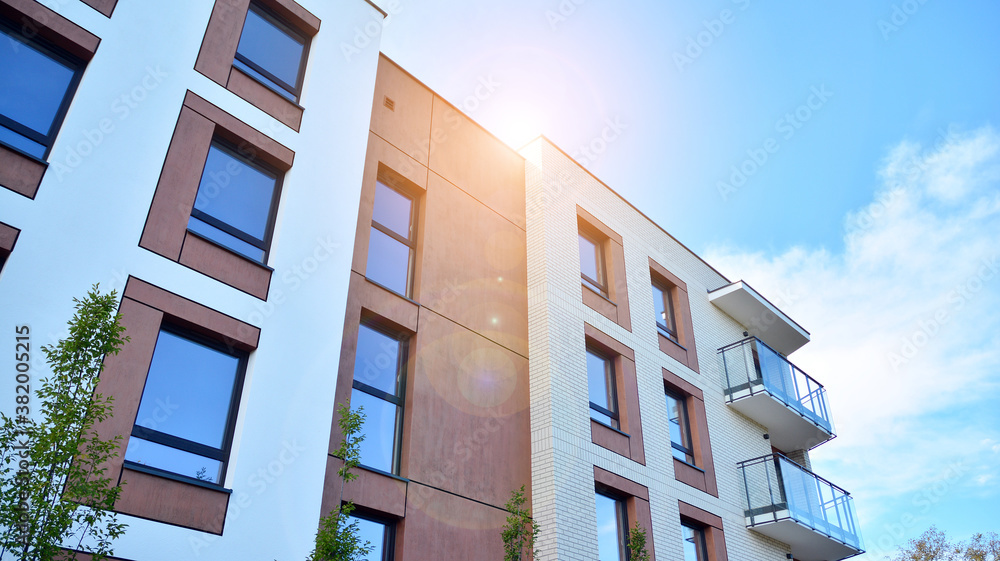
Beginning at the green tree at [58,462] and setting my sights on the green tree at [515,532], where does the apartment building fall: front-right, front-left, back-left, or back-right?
front-left

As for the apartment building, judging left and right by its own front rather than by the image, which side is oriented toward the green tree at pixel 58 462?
right
